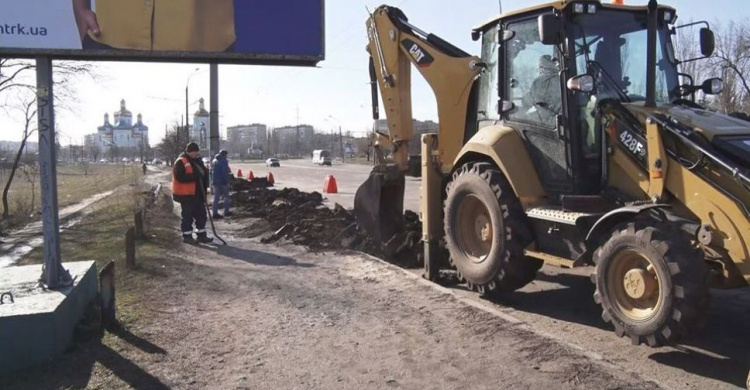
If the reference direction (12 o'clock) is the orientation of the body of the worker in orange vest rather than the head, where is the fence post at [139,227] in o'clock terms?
The fence post is roughly at 5 o'clock from the worker in orange vest.

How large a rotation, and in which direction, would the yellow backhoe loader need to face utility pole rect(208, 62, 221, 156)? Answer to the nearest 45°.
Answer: approximately 180°

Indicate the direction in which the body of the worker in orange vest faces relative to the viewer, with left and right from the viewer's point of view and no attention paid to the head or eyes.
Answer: facing the viewer and to the right of the viewer

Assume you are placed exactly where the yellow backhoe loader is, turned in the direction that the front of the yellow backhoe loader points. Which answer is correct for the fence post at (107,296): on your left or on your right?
on your right

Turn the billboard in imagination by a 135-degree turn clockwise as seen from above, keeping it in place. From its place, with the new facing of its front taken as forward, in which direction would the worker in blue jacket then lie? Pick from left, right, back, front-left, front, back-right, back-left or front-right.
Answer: front-right

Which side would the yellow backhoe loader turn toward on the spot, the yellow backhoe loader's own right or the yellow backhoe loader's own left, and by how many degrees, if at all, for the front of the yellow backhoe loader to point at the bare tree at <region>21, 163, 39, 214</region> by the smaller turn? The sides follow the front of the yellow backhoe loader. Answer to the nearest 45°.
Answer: approximately 180°

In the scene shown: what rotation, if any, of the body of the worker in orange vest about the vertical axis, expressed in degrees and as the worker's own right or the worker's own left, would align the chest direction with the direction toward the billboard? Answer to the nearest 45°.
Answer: approximately 45° to the worker's own right

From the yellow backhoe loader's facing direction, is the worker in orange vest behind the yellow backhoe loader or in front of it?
behind

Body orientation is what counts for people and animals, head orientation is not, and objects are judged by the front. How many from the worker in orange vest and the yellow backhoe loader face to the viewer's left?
0

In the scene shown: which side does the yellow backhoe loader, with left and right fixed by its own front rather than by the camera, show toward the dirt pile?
back

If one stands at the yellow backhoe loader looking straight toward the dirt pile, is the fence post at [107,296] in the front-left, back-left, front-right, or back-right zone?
front-left

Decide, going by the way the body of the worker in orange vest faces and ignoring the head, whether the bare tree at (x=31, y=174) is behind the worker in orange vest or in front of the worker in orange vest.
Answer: behind

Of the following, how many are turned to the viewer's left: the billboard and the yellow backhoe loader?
0

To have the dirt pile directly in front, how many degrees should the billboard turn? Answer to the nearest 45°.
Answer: approximately 135° to its left

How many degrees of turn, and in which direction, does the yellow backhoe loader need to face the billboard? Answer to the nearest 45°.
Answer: approximately 135° to its right

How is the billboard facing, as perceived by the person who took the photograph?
facing the viewer
